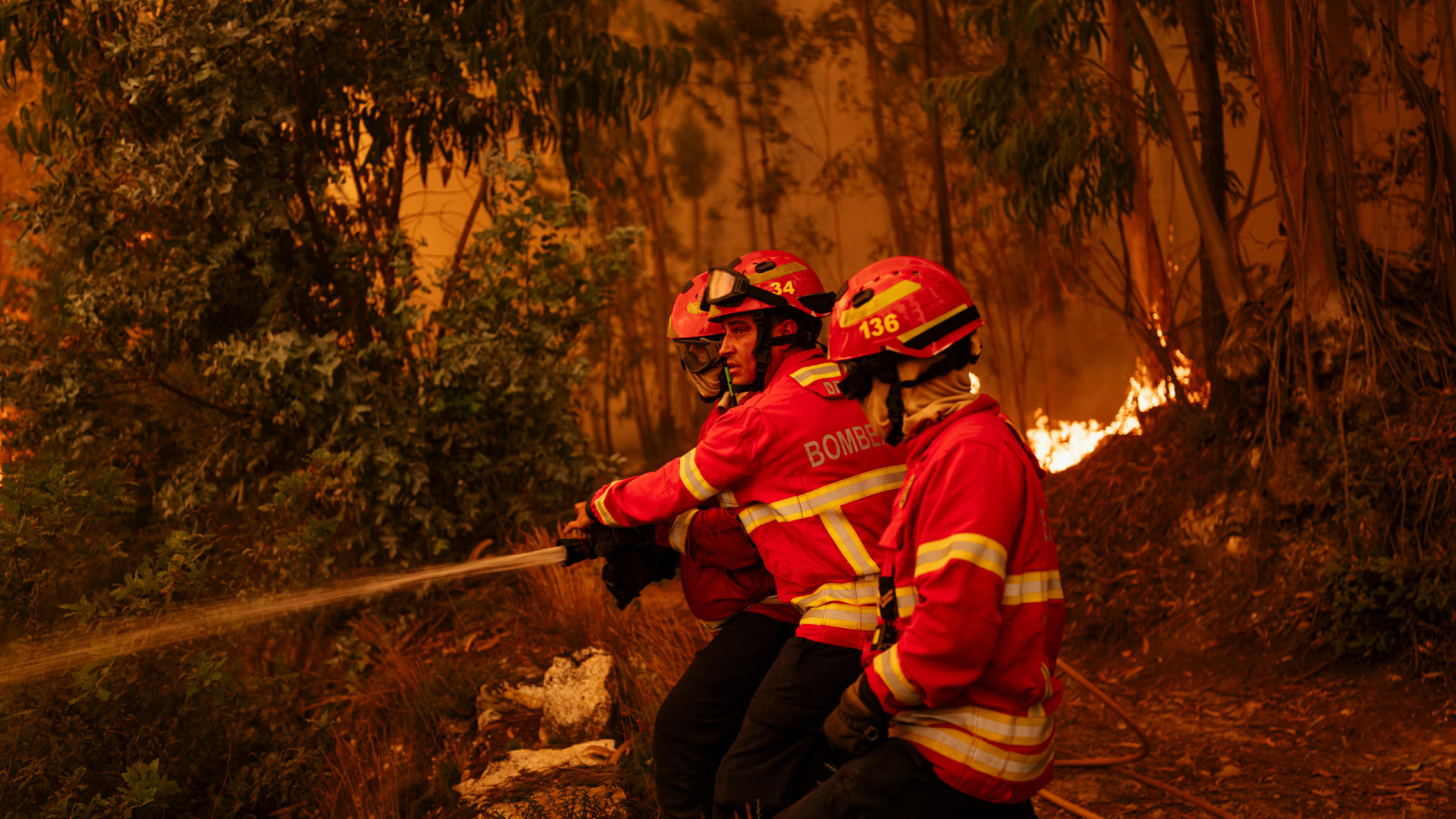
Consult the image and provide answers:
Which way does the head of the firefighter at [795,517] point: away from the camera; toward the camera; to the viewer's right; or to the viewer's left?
to the viewer's left

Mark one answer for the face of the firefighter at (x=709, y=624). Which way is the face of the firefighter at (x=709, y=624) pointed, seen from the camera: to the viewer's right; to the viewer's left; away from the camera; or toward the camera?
to the viewer's left

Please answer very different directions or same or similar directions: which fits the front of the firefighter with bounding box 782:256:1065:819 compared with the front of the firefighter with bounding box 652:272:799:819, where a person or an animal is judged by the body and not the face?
same or similar directions

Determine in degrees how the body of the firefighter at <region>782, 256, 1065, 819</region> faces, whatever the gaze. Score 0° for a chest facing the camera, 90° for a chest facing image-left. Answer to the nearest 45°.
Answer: approximately 90°

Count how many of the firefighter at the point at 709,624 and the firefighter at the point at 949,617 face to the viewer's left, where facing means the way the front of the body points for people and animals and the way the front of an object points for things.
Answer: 2

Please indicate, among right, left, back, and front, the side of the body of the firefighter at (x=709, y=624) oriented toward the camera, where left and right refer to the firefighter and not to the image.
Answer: left
